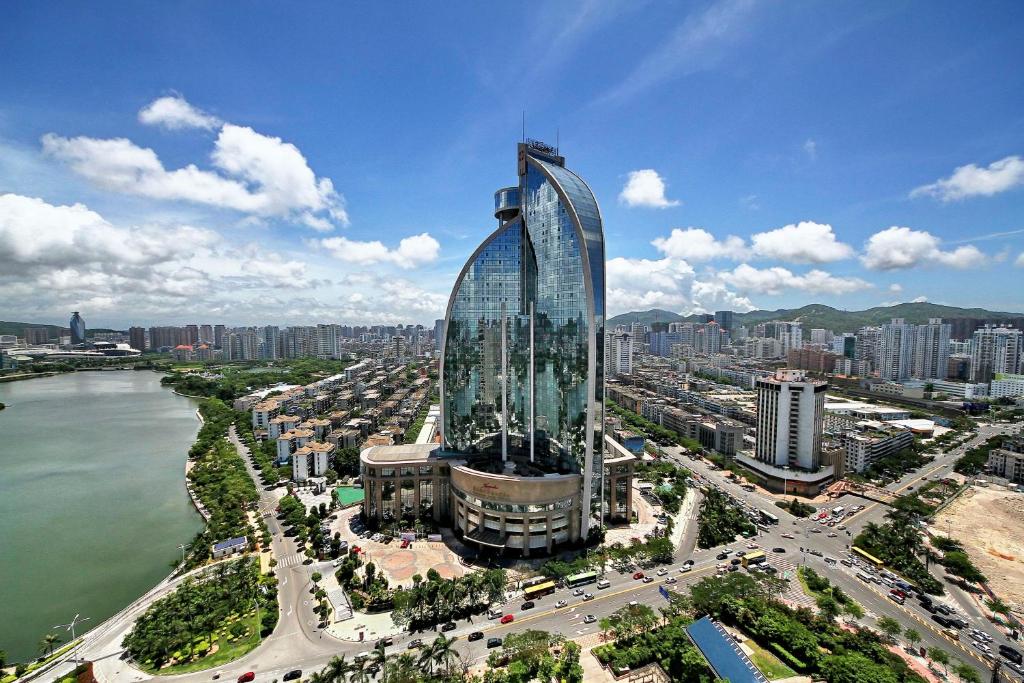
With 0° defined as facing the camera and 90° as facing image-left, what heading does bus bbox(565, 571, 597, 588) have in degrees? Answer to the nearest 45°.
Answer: approximately 45°

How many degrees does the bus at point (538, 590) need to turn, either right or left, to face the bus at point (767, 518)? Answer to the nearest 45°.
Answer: approximately 180°

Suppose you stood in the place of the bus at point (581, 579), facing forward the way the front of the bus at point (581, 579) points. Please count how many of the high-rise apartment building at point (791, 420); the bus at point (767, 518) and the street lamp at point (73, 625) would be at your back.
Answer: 2

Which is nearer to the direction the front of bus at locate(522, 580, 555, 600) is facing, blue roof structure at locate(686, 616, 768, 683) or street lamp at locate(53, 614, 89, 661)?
the street lamp

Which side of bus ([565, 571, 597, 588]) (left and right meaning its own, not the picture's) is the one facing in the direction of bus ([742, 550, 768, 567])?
back

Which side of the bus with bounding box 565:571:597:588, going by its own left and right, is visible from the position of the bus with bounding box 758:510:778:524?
back

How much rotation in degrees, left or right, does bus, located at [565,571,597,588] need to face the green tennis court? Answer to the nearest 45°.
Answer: approximately 90° to its right

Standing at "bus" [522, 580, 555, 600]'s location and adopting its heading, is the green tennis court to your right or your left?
on your right

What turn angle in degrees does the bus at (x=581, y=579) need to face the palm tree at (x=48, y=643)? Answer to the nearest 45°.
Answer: approximately 45° to its right
